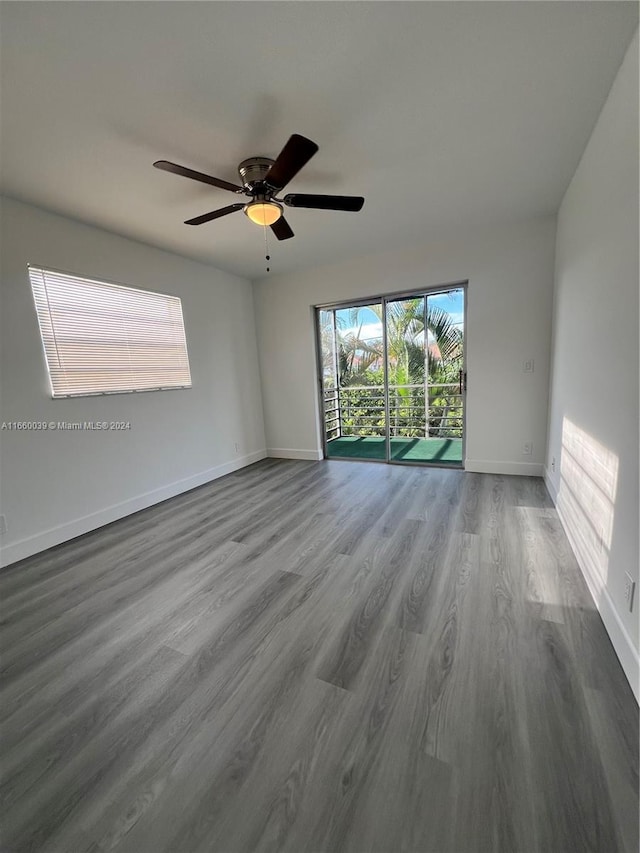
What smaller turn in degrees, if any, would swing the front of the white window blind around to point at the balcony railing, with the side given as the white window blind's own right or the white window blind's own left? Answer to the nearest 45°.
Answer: approximately 45° to the white window blind's own left

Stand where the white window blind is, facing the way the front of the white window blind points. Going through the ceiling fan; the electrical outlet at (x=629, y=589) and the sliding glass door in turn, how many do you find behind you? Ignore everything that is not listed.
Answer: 0

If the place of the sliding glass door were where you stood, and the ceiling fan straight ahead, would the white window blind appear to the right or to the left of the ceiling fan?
right

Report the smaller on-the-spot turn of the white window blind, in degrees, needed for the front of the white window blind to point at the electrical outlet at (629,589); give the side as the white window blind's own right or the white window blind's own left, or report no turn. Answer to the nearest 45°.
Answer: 0° — it already faces it

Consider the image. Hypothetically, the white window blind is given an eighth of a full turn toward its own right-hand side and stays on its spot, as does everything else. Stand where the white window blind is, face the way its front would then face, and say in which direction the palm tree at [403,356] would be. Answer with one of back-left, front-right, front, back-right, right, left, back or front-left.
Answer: left

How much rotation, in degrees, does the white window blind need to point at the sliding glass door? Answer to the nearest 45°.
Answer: approximately 45° to its left

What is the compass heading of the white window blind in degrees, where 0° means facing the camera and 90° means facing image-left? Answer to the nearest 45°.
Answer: approximately 315°

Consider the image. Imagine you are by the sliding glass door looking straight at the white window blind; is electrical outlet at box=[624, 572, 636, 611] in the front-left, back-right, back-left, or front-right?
front-left

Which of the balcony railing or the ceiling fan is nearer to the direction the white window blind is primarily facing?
the ceiling fan

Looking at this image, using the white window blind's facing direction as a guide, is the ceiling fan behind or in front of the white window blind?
in front
